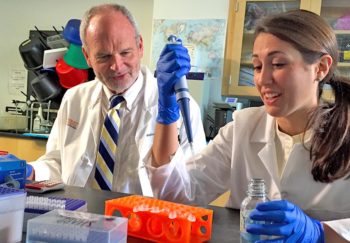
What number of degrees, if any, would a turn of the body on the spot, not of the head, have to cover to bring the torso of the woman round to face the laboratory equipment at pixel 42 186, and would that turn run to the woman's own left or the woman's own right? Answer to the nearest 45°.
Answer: approximately 45° to the woman's own right

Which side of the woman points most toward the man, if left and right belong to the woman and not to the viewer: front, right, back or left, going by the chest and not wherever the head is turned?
right

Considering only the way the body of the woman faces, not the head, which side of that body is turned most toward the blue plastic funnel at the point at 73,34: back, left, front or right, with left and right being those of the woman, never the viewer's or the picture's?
right

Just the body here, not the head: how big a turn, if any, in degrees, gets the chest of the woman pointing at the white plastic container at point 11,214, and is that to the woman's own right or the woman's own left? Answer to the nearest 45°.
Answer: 0° — they already face it

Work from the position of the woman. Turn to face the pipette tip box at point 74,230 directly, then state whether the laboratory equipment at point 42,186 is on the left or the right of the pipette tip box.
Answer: right

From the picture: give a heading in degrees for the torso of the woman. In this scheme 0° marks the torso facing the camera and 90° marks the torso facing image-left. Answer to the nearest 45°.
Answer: approximately 45°

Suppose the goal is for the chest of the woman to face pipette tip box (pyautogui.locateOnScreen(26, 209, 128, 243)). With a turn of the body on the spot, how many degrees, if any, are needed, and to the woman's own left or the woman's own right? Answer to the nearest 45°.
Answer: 0° — they already face it

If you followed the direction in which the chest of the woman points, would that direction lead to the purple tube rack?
yes

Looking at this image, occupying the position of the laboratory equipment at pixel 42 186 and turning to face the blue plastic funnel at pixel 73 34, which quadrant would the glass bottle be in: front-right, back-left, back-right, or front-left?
back-right
